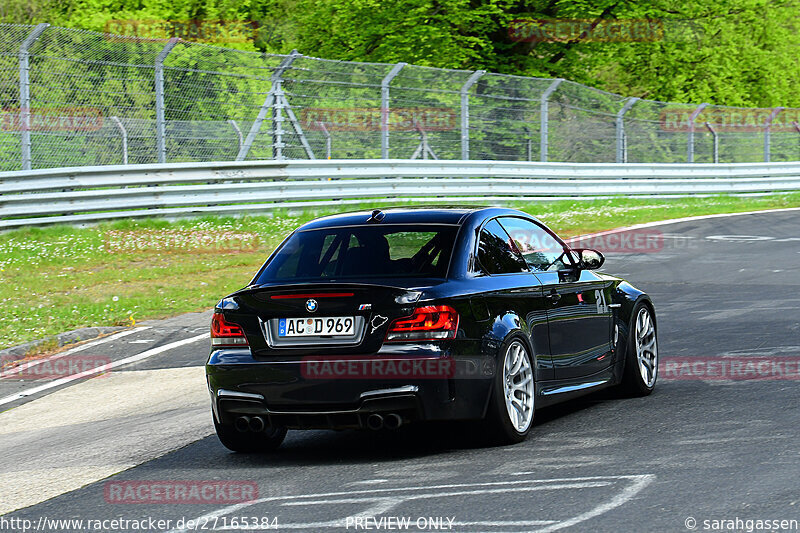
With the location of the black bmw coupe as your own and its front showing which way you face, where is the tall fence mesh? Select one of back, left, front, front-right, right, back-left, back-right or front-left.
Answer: front-left

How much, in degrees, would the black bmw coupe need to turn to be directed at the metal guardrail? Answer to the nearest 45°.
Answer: approximately 45° to its left

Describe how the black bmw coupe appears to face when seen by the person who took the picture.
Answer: facing away from the viewer and to the right of the viewer
